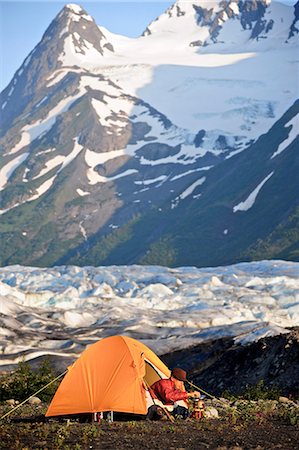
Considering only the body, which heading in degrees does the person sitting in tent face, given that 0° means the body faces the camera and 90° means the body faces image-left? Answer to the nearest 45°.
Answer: approximately 270°

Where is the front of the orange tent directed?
to the viewer's right

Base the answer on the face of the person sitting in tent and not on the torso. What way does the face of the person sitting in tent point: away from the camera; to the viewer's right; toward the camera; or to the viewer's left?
to the viewer's right

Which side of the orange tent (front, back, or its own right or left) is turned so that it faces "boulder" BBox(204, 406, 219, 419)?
front
